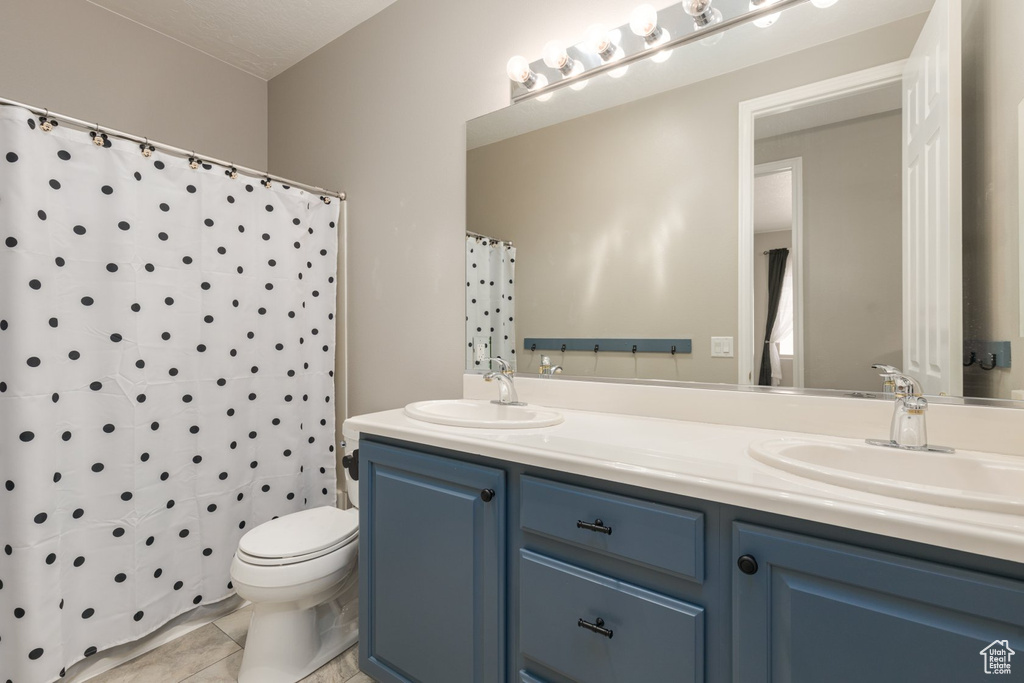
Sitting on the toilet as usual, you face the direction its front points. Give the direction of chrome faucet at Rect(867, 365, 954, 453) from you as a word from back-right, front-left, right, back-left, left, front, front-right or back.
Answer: left

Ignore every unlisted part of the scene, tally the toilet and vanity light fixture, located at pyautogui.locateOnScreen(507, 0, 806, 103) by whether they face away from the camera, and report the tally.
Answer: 0

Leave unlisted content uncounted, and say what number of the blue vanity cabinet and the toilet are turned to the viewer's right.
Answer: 0

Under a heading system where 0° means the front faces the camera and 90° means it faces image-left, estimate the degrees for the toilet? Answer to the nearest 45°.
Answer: approximately 45°

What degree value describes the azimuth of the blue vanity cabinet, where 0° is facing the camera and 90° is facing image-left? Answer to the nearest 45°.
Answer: approximately 45°

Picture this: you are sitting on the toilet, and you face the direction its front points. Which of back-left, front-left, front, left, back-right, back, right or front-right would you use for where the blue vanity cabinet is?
left
